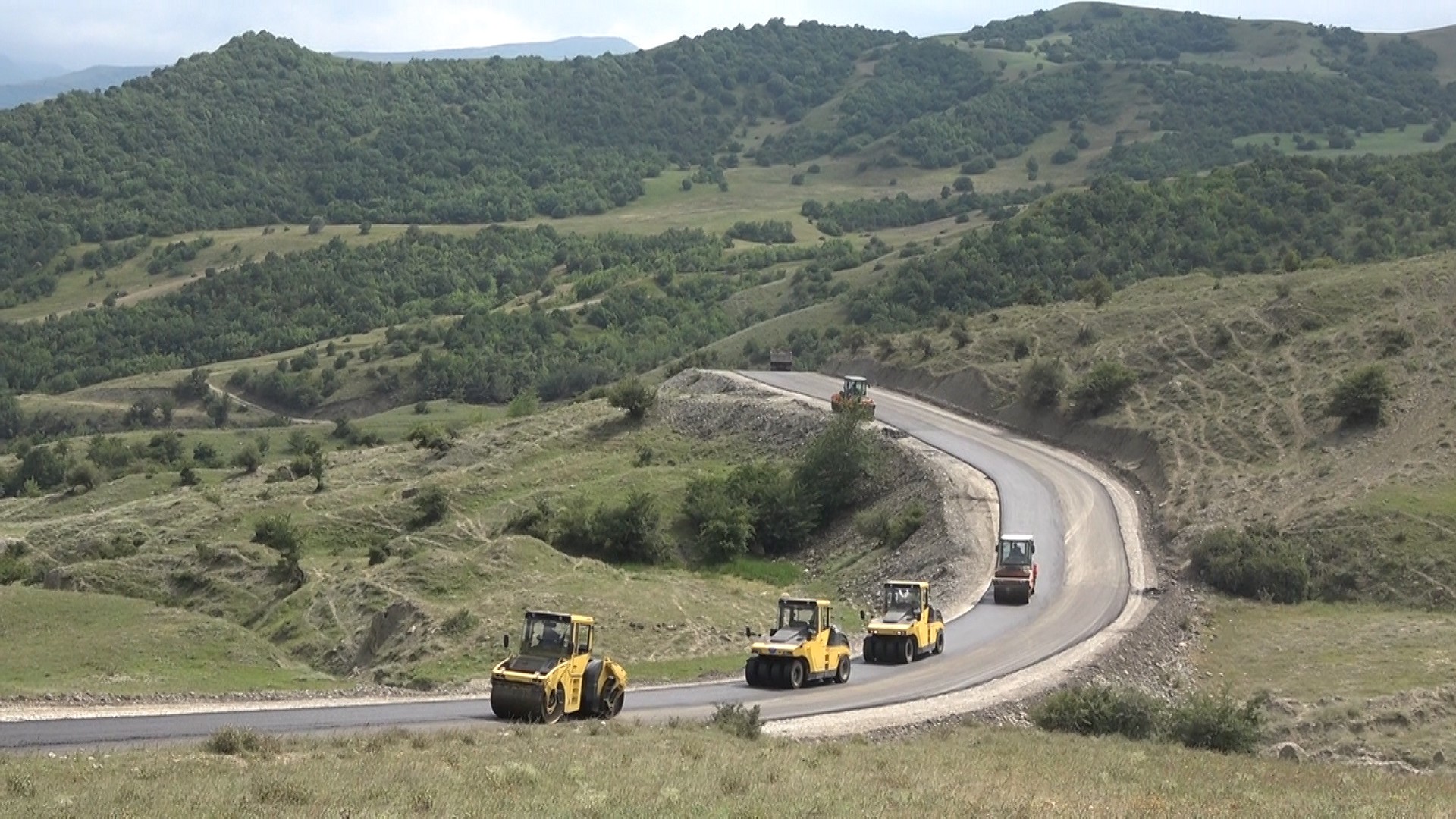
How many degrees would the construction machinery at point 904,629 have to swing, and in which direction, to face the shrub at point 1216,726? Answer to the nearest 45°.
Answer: approximately 90° to its left

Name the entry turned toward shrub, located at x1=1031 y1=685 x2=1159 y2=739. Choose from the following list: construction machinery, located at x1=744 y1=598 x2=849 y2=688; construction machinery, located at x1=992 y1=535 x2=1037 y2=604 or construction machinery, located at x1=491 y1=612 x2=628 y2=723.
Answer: construction machinery, located at x1=992 y1=535 x2=1037 y2=604

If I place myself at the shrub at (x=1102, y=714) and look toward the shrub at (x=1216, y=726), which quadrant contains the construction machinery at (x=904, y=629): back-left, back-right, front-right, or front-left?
back-left

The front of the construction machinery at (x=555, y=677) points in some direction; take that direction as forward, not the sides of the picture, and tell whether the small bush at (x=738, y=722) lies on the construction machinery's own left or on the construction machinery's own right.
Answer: on the construction machinery's own left

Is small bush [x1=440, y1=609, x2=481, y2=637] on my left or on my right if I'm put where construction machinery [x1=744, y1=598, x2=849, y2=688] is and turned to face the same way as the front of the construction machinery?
on my right

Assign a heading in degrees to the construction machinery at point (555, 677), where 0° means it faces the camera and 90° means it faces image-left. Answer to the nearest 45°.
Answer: approximately 45°

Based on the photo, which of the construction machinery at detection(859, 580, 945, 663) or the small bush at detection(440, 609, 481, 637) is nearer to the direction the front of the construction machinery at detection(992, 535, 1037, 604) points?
the construction machinery

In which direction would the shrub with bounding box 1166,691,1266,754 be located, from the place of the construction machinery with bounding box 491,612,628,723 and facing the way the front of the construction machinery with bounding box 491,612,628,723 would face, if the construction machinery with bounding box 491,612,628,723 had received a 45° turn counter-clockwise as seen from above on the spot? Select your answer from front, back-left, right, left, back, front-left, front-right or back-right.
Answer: left

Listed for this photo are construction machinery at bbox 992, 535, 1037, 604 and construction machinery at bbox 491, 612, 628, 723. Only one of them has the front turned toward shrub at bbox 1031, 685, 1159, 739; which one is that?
construction machinery at bbox 992, 535, 1037, 604

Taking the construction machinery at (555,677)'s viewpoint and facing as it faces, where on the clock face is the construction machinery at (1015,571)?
the construction machinery at (1015,571) is roughly at 6 o'clock from the construction machinery at (555,677).

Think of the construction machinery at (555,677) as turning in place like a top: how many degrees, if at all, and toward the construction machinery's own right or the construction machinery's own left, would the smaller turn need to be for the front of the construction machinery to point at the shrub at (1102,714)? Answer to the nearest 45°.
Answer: approximately 135° to the construction machinery's own left
